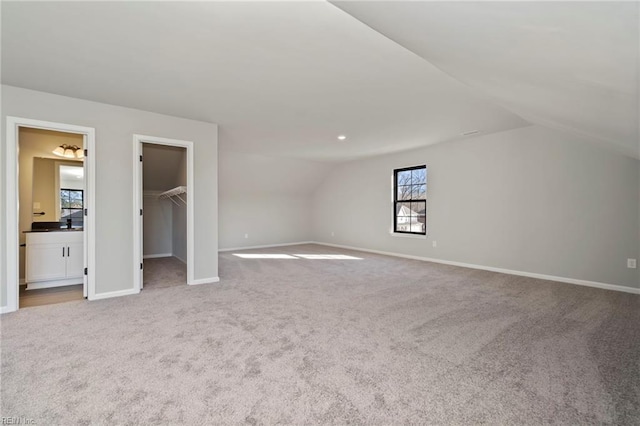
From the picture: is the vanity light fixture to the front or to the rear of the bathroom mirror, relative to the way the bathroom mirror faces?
to the front

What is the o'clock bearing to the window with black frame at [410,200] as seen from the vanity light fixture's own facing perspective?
The window with black frame is roughly at 10 o'clock from the vanity light fixture.

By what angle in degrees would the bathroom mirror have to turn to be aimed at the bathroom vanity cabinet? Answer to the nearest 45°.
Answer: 0° — it already faces it

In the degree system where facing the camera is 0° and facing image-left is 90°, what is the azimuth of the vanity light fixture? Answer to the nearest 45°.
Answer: approximately 0°

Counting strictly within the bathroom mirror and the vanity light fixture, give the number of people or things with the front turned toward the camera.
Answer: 2

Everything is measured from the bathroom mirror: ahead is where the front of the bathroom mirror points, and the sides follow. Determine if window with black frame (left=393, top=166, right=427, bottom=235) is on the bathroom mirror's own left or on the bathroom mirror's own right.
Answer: on the bathroom mirror's own left

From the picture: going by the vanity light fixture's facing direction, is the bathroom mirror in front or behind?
behind
